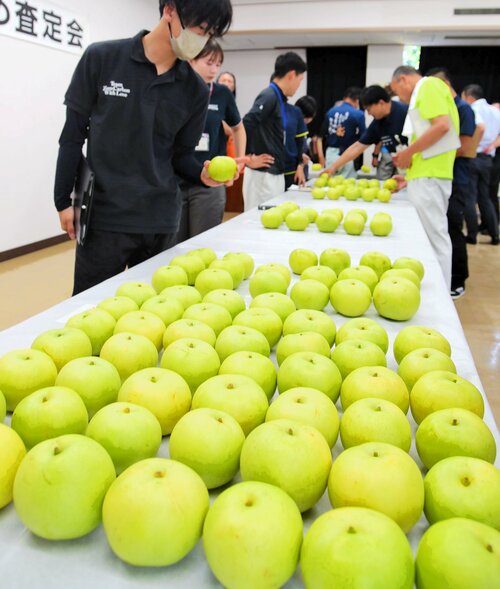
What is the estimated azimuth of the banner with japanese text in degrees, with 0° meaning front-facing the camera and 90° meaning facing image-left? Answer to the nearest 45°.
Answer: approximately 315°

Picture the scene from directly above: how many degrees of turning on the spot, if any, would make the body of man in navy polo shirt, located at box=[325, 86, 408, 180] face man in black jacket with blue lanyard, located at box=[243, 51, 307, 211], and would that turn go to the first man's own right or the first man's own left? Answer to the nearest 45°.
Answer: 0° — they already face them

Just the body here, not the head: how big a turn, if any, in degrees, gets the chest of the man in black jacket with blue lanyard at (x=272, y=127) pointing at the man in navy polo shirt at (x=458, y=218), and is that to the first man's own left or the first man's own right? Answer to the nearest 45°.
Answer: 0° — they already face them

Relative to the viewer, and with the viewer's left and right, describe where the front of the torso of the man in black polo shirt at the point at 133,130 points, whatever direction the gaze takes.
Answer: facing the viewer and to the right of the viewer

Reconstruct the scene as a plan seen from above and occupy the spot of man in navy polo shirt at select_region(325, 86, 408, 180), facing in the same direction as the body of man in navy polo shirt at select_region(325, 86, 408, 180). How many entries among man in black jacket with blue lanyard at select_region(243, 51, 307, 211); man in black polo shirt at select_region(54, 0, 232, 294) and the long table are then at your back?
0

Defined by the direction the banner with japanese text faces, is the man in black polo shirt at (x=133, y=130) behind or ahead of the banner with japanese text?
ahead

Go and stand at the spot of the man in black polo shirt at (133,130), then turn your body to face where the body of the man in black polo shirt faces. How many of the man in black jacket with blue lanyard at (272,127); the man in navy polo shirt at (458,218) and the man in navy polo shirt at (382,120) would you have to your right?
0

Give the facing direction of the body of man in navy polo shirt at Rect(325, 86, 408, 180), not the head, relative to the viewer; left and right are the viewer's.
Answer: facing the viewer and to the left of the viewer

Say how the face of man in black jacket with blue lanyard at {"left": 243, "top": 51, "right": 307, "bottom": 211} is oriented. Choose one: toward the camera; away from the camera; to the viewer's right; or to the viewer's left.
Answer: to the viewer's right

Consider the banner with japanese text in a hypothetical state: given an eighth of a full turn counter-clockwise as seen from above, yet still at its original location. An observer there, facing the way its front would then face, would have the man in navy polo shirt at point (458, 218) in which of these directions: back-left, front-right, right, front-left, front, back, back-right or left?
front-right

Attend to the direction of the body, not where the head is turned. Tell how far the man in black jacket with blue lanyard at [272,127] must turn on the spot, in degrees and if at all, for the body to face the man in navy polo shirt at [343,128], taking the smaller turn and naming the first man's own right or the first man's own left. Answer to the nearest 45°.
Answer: approximately 90° to the first man's own left
